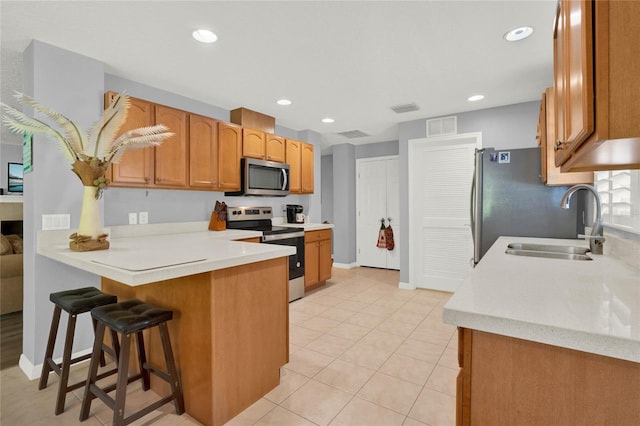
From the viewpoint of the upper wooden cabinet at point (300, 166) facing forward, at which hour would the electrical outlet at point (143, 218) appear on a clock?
The electrical outlet is roughly at 3 o'clock from the upper wooden cabinet.

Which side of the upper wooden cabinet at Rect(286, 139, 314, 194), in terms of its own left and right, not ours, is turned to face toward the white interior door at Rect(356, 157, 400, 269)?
left

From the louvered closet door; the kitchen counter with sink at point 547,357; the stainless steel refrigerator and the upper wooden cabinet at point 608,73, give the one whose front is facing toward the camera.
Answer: the louvered closet door

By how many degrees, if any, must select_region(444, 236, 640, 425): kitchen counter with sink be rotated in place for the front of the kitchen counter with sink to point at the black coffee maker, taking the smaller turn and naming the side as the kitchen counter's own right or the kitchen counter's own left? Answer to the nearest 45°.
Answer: approximately 45° to the kitchen counter's own right

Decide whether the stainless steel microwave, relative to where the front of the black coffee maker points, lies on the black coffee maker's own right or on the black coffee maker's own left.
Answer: on the black coffee maker's own right

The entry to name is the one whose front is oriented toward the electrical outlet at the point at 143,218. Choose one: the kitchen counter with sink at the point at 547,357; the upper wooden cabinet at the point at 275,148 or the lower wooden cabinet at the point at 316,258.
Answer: the kitchen counter with sink

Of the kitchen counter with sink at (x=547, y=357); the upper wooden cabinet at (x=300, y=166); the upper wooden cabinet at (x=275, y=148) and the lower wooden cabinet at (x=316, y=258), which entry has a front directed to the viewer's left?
the kitchen counter with sink

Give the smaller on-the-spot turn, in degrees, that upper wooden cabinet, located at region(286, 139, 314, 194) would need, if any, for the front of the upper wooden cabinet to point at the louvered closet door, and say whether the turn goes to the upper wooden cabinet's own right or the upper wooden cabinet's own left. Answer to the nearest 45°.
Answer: approximately 45° to the upper wooden cabinet's own left

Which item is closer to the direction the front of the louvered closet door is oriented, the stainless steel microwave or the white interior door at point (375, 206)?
the stainless steel microwave

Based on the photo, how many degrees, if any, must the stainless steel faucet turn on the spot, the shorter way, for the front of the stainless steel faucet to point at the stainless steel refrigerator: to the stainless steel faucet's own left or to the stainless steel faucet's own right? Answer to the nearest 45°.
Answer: approximately 45° to the stainless steel faucet's own right

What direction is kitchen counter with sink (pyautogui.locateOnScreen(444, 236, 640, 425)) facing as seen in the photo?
to the viewer's left

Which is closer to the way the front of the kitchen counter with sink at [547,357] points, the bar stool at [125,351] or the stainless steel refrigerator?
the bar stool

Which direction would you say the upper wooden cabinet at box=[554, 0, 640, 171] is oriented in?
to the viewer's left
